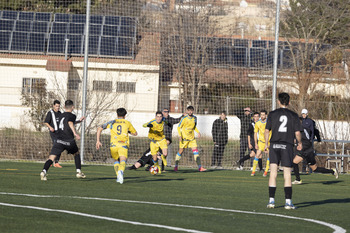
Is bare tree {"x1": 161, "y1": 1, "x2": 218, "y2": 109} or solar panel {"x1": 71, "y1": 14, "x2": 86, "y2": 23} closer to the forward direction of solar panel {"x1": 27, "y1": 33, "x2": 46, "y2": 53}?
the bare tree

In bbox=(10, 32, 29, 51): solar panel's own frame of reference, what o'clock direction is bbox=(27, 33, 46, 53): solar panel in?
bbox=(27, 33, 46, 53): solar panel is roughly at 9 o'clock from bbox=(10, 32, 29, 51): solar panel.

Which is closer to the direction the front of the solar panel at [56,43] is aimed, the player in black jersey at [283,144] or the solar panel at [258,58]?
the player in black jersey

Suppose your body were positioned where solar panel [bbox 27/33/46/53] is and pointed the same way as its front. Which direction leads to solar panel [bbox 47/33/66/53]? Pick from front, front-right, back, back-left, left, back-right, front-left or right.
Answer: left

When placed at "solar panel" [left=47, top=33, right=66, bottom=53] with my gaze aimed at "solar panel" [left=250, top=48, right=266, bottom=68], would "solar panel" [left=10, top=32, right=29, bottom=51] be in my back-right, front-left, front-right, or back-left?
back-left

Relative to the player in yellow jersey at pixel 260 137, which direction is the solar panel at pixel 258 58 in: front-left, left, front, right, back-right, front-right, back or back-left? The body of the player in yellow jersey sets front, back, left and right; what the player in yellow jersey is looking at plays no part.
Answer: back-right

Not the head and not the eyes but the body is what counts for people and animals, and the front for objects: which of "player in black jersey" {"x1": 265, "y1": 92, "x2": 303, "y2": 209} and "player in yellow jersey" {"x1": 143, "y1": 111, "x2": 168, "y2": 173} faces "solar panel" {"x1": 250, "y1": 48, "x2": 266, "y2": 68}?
the player in black jersey

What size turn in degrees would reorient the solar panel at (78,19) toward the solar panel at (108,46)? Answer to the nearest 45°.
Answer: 0° — it already faces it

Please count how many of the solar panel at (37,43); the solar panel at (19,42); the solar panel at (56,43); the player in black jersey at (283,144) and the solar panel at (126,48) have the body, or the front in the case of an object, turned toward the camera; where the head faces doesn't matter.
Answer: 4

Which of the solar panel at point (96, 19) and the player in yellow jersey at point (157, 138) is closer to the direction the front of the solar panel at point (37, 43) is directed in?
the player in yellow jersey

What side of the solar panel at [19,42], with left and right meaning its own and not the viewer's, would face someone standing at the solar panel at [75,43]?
left
